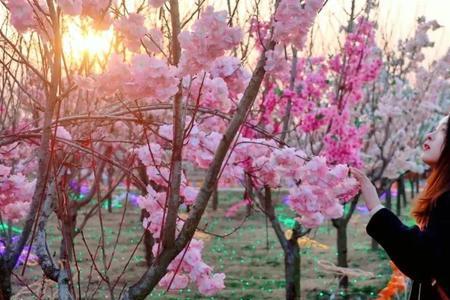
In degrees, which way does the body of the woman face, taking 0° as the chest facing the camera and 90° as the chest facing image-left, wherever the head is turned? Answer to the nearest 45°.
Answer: approximately 90°

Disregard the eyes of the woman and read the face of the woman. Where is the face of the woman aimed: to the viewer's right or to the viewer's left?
to the viewer's left
